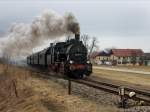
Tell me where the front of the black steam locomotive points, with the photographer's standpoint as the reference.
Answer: facing the viewer and to the right of the viewer
